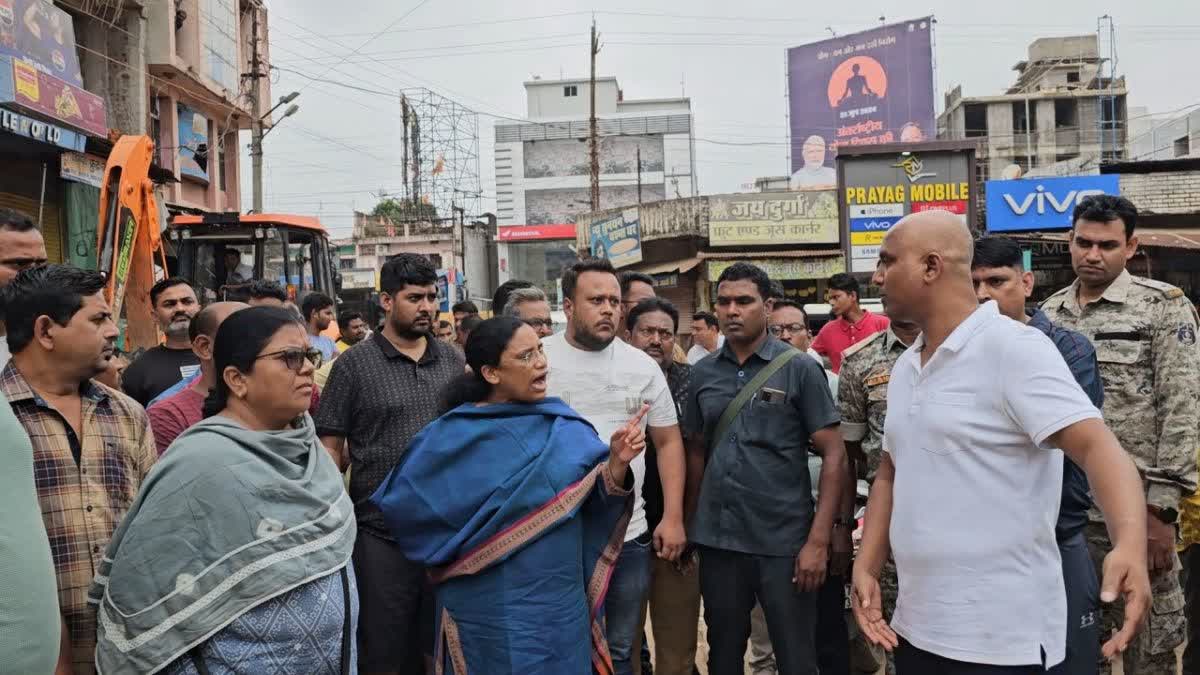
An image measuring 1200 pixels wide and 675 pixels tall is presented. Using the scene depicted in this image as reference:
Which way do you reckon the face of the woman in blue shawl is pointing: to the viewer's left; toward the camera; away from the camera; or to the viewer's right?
to the viewer's right

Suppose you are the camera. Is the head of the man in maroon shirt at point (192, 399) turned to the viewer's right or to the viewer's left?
to the viewer's right

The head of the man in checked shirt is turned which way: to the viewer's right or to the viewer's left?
to the viewer's right

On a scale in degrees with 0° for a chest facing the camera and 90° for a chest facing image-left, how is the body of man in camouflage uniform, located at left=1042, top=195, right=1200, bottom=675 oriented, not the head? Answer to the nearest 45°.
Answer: approximately 45°

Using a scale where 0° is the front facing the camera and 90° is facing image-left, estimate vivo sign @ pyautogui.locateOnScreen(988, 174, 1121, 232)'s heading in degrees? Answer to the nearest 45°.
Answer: approximately 0°

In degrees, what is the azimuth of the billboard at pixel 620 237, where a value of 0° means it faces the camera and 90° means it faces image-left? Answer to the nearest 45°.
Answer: approximately 45°
